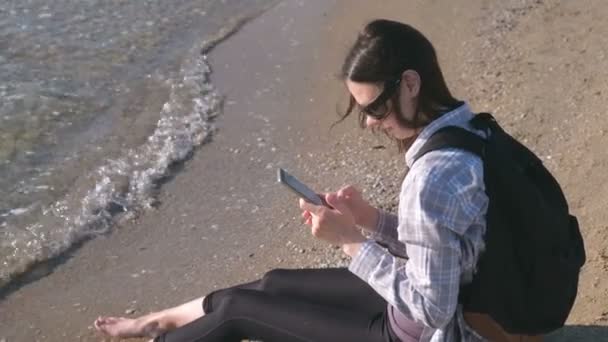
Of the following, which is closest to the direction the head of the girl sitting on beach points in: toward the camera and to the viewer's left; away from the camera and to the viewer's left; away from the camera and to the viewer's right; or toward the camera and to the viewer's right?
toward the camera and to the viewer's left

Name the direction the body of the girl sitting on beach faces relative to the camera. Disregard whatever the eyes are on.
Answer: to the viewer's left
